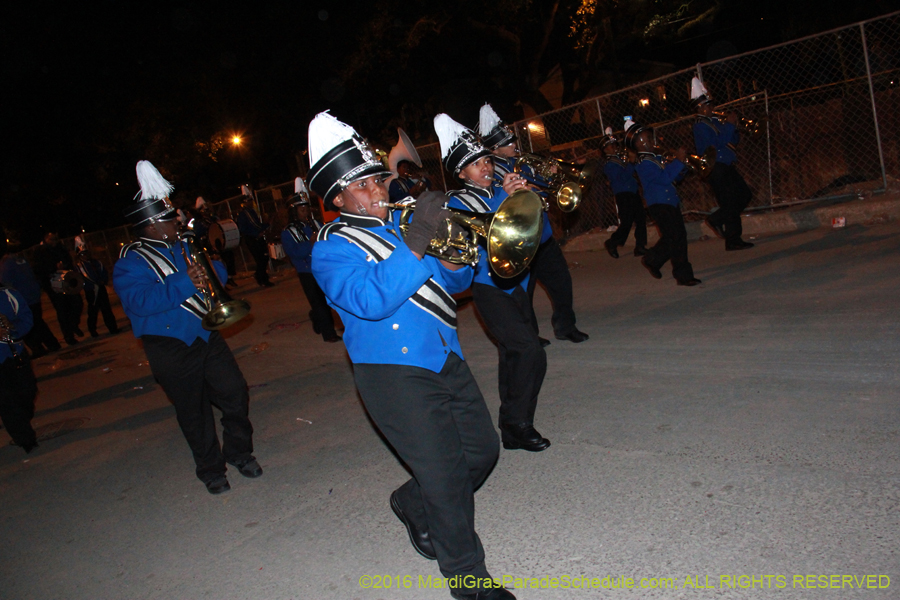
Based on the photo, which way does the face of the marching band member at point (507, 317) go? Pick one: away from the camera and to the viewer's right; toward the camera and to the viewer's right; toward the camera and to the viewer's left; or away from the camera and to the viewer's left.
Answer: toward the camera and to the viewer's right

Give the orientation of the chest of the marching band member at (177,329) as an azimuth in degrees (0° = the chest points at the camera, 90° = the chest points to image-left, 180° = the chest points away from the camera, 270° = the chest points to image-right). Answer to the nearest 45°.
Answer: approximately 315°

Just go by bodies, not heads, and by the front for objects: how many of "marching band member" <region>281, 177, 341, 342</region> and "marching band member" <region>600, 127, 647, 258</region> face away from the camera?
0

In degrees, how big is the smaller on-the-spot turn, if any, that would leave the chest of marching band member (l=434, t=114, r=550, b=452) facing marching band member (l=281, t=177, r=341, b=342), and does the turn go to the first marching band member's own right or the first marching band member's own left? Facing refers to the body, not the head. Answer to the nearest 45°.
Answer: approximately 180°

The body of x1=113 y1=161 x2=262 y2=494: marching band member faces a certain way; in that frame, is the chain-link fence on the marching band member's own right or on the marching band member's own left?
on the marching band member's own left

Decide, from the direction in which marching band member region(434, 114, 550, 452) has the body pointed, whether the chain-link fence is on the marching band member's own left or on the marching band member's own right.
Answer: on the marching band member's own left

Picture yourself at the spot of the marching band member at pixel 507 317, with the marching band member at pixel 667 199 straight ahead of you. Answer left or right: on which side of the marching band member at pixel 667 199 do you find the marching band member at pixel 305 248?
left
